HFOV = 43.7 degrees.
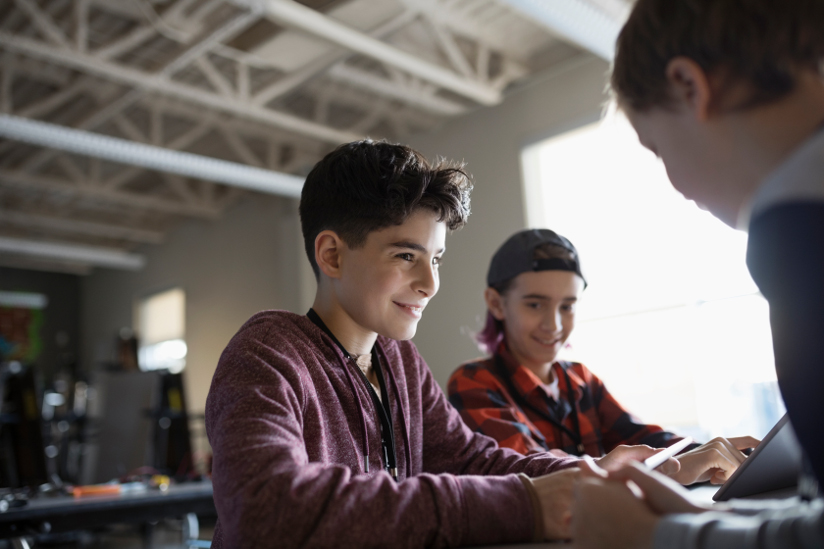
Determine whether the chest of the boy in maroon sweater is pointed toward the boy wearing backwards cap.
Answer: no

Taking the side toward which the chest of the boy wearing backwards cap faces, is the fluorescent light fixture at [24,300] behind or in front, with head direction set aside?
behind

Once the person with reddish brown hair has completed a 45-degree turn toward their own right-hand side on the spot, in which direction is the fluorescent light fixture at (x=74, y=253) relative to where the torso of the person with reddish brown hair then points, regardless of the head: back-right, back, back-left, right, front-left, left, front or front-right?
front

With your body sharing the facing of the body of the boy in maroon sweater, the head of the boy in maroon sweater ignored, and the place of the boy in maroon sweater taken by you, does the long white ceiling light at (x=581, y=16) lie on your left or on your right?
on your left

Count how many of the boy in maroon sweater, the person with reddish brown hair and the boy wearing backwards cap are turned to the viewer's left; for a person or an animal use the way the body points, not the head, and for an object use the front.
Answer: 1

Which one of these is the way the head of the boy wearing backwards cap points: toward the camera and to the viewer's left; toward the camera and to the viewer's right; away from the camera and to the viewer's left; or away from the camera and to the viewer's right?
toward the camera and to the viewer's right

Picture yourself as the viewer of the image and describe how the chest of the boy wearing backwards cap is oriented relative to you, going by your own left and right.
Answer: facing the viewer and to the right of the viewer

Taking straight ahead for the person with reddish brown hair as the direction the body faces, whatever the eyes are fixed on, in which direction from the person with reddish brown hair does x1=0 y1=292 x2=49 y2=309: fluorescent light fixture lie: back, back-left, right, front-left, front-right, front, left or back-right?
front-right

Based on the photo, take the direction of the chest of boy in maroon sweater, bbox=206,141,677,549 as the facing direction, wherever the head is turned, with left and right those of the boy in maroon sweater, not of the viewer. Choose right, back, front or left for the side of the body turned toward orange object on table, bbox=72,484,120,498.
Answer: back

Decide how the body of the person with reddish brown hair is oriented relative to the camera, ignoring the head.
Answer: to the viewer's left

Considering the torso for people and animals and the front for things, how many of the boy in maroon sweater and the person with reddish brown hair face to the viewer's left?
1

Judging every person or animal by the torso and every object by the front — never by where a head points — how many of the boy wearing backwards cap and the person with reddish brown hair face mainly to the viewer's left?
1

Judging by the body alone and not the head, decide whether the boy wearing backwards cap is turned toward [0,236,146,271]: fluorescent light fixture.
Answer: no

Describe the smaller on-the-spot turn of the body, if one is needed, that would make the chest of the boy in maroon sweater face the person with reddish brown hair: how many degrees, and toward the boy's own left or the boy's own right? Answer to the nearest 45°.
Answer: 0° — they already face them

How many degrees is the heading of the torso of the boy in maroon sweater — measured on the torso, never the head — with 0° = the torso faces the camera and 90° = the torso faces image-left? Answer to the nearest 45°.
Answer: approximately 315°
